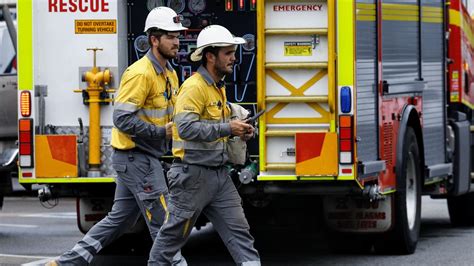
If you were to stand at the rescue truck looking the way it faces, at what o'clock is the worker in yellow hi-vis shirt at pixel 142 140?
The worker in yellow hi-vis shirt is roughly at 7 o'clock from the rescue truck.

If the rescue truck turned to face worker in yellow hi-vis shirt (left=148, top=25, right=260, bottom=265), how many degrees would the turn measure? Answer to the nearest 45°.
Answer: approximately 180°

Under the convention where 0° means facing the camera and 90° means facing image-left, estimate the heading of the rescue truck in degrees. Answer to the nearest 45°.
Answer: approximately 180°
